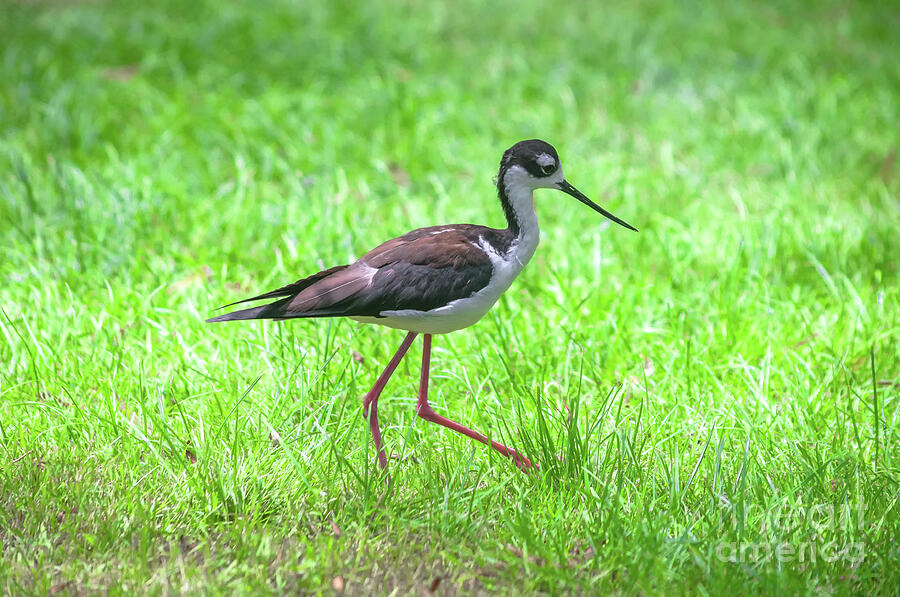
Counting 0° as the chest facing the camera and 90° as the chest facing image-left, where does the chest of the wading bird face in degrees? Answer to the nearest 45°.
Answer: approximately 270°
